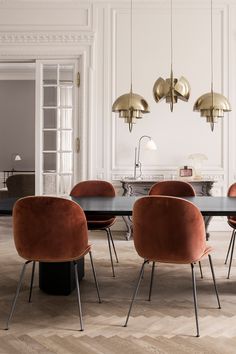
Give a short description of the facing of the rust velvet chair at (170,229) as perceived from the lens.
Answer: facing away from the viewer and to the right of the viewer

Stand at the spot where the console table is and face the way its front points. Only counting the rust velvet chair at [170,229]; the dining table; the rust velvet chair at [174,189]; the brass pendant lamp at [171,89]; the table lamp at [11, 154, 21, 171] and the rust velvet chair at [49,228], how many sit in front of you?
5

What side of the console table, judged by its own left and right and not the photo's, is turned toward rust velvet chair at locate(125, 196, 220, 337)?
front

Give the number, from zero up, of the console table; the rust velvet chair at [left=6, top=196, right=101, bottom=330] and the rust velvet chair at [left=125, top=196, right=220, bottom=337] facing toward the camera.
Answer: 1

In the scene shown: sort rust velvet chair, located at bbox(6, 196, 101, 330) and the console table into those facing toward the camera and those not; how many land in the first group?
1

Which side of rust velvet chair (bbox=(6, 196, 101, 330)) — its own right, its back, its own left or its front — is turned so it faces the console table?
front

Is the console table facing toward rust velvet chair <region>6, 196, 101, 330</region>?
yes

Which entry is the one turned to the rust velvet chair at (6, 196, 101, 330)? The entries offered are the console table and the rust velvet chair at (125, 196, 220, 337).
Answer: the console table

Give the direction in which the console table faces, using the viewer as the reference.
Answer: facing the viewer

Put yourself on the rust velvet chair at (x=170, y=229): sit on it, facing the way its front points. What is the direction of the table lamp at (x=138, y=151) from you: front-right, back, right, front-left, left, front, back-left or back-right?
front-left

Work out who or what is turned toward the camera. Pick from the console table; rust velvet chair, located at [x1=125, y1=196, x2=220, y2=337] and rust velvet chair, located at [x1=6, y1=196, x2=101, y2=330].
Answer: the console table

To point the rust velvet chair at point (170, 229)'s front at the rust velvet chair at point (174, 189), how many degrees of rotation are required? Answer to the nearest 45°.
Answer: approximately 45° to its left

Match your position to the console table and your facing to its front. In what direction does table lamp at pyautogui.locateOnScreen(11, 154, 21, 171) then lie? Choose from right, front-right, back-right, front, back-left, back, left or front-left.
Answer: back-right

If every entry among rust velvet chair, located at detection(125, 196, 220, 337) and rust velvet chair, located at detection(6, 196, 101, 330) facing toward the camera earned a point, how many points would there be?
0

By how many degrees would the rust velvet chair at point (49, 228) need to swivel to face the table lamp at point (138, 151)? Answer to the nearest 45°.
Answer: approximately 45° to its left

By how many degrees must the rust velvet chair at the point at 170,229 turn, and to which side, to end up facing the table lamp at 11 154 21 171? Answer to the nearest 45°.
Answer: approximately 90° to its left

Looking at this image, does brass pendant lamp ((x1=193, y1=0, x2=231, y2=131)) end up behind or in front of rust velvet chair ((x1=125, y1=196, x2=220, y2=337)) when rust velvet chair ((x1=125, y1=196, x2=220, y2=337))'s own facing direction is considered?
in front
